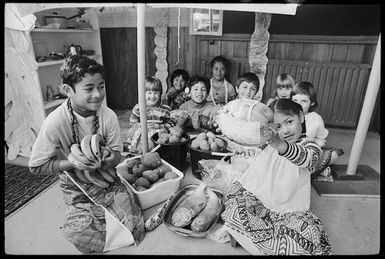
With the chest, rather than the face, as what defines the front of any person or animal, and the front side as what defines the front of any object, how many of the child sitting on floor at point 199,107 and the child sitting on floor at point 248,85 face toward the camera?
2

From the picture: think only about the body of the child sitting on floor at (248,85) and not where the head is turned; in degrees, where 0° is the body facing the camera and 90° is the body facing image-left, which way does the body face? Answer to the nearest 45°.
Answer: approximately 0°

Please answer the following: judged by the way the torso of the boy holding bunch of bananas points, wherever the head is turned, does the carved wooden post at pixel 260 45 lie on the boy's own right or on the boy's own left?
on the boy's own left

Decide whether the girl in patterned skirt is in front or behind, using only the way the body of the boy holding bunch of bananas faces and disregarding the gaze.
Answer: in front

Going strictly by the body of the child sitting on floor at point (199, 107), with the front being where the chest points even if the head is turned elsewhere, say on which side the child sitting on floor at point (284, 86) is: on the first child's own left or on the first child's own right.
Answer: on the first child's own left

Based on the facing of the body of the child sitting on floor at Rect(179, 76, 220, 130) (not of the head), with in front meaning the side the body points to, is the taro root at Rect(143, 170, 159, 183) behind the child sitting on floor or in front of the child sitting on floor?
in front

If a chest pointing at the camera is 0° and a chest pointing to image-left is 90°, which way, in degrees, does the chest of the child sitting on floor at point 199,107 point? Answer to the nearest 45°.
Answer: approximately 0°

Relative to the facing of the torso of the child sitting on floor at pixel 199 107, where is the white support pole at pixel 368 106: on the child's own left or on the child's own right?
on the child's own left

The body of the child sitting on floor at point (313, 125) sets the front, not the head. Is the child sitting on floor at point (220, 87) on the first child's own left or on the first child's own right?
on the first child's own right

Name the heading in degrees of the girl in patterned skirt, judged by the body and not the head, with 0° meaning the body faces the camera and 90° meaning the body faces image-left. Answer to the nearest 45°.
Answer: approximately 45°
